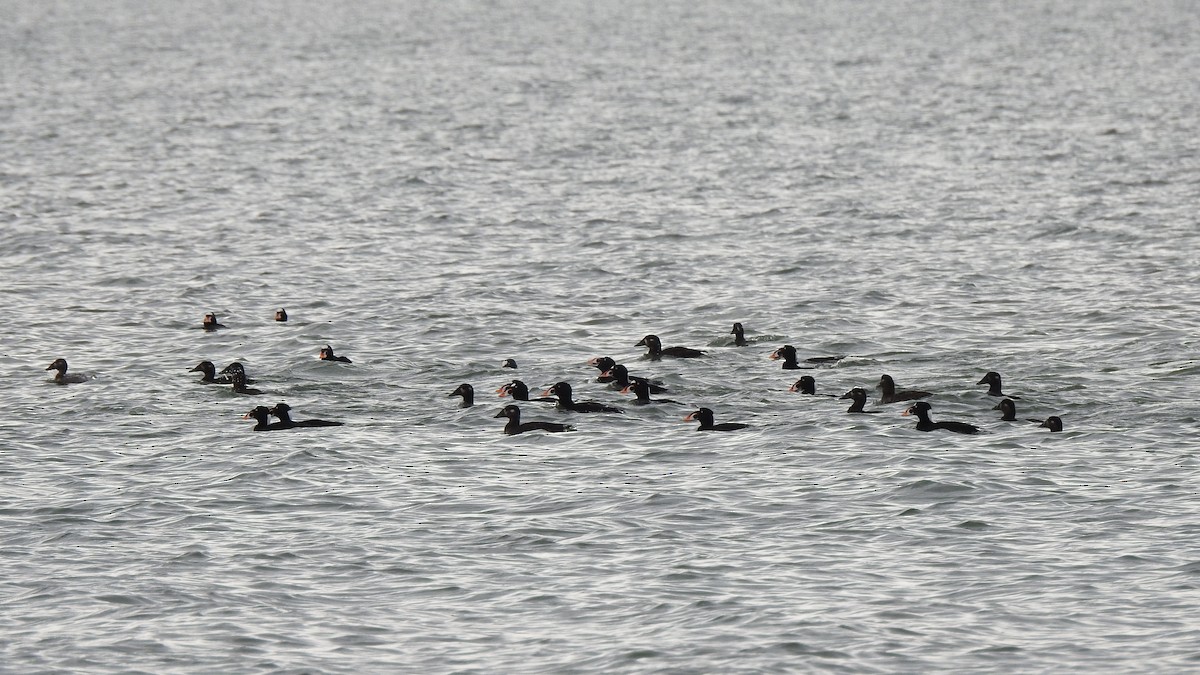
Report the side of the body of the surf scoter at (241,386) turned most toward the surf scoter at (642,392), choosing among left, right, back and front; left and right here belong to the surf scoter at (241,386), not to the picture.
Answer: back

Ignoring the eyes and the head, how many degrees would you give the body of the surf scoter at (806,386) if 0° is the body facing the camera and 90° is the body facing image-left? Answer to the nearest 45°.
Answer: approximately 90°

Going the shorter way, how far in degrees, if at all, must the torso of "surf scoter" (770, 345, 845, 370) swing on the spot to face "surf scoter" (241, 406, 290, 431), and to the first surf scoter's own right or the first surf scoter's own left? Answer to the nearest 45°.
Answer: approximately 45° to the first surf scoter's own left

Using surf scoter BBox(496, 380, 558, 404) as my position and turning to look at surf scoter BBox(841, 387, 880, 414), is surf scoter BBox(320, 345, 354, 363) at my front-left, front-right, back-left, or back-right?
back-left

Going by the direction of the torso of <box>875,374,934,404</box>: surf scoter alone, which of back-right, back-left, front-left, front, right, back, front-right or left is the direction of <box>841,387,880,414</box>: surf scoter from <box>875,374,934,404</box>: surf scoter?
front-left

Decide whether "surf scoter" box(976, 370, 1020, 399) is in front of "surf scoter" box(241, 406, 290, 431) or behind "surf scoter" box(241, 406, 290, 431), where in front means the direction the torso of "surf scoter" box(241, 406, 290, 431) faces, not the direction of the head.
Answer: behind

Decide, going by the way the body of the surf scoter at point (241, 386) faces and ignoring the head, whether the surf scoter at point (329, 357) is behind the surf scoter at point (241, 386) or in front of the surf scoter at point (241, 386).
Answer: behind

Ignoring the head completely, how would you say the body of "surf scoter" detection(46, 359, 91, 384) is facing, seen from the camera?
to the viewer's left

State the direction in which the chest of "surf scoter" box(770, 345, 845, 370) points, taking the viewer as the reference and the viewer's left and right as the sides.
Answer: facing to the left of the viewer

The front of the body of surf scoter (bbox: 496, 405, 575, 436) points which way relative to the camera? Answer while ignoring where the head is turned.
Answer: to the viewer's left

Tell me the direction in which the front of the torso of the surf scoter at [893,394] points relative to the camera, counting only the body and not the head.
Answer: to the viewer's left

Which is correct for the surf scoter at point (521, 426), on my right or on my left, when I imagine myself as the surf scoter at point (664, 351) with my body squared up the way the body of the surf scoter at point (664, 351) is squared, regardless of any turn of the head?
on my left

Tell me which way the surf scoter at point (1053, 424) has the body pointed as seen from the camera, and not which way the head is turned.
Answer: to the viewer's left

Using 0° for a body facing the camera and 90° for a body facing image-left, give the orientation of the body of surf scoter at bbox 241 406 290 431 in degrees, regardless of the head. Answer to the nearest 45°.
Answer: approximately 90°
